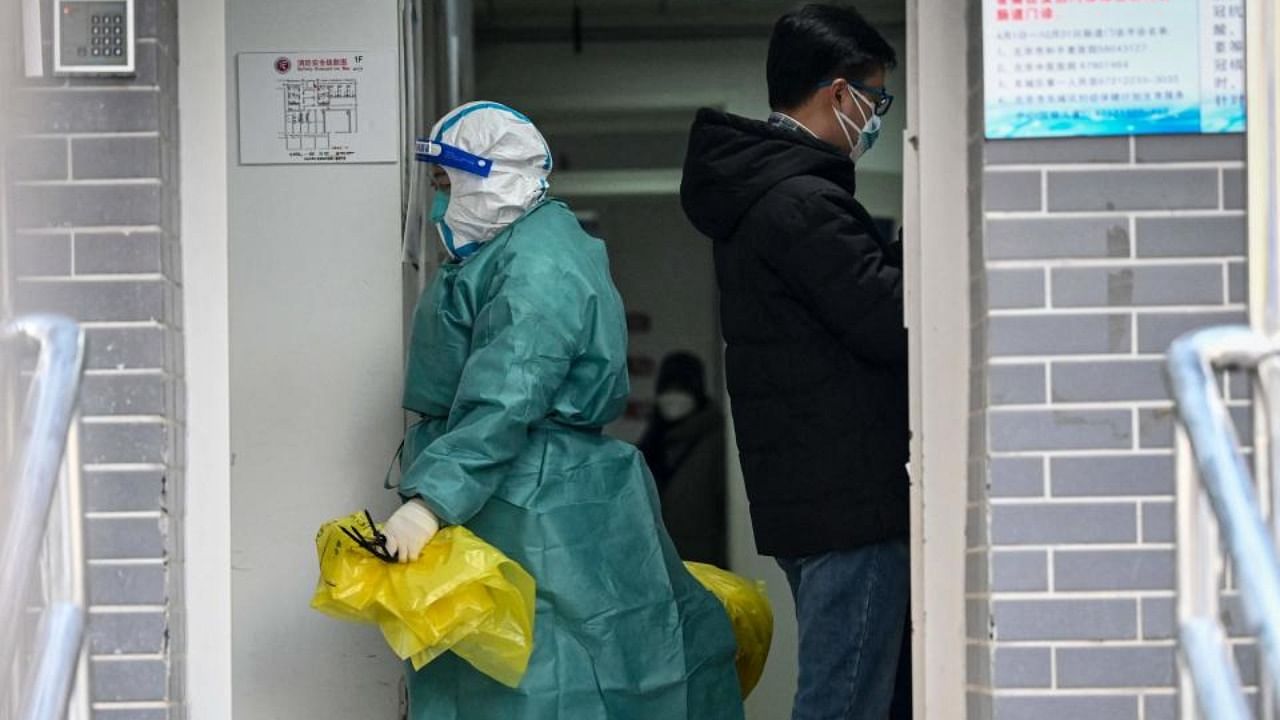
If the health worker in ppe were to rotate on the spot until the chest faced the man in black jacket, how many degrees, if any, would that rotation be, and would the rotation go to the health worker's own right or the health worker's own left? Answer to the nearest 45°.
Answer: approximately 180°

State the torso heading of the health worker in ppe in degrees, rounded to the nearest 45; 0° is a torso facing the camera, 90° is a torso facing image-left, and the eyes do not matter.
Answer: approximately 90°

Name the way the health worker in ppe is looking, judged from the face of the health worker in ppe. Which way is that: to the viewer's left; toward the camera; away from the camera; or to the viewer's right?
to the viewer's left

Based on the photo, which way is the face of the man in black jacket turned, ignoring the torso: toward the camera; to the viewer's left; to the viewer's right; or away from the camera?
to the viewer's right
